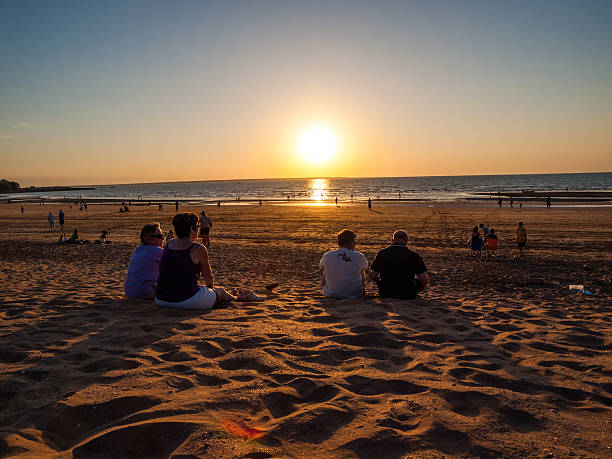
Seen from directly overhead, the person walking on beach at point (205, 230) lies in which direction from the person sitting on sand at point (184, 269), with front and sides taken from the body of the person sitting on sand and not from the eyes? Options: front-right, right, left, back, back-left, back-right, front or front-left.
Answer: front-left

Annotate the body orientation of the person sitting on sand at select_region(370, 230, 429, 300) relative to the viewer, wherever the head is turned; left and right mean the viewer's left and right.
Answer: facing away from the viewer

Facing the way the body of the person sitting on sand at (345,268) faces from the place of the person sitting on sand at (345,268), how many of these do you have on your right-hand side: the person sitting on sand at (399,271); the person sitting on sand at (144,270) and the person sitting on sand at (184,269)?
1

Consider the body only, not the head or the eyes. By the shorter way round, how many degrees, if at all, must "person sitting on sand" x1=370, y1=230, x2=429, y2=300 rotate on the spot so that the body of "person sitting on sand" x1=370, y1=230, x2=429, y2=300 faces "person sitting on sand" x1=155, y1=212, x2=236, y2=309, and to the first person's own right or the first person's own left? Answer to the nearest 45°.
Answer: approximately 135° to the first person's own left

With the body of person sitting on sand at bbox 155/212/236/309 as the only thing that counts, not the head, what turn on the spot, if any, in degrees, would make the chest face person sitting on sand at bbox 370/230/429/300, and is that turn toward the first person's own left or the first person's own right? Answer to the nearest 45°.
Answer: approximately 45° to the first person's own right

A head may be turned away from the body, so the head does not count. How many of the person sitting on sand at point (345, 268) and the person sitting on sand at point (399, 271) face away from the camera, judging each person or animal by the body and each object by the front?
2

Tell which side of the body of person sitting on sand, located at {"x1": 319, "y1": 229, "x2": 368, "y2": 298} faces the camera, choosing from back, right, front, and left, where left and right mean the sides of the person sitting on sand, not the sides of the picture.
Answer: back

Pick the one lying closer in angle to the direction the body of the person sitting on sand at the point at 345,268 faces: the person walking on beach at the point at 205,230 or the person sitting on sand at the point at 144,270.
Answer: the person walking on beach

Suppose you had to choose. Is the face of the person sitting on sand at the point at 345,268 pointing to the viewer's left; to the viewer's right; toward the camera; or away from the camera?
away from the camera

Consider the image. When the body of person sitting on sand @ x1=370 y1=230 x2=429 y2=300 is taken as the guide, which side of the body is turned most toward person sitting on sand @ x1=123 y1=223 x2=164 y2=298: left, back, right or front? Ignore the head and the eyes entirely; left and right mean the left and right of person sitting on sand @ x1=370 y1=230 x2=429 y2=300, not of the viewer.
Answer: left

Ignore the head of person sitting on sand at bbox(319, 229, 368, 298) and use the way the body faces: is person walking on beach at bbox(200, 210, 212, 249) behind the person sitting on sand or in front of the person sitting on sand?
in front

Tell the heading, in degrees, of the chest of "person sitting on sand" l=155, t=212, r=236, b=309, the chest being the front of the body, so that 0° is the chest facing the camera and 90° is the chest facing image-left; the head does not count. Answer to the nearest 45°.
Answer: approximately 225°

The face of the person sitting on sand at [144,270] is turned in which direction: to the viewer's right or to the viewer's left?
to the viewer's right

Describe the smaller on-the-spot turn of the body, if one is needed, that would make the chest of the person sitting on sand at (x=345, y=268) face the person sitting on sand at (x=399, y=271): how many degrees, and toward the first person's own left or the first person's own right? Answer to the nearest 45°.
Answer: approximately 90° to the first person's own right
